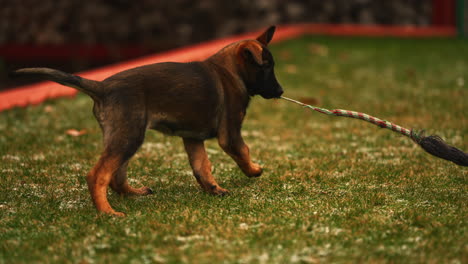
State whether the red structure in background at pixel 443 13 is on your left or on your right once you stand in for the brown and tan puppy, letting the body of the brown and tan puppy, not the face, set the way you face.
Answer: on your left

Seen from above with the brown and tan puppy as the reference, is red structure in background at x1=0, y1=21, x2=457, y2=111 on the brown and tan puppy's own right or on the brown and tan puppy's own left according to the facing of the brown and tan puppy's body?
on the brown and tan puppy's own left

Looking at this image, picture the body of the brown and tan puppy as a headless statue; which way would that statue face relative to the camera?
to the viewer's right
